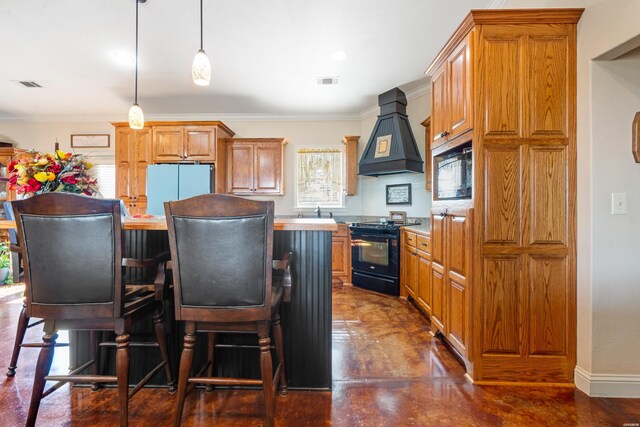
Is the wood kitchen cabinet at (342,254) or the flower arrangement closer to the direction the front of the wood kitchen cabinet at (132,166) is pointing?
the flower arrangement

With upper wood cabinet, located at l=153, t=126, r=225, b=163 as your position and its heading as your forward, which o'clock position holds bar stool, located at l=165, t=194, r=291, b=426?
The bar stool is roughly at 12 o'clock from the upper wood cabinet.

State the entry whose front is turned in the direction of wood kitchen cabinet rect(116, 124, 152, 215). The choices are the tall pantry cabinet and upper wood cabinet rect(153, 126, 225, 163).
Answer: the tall pantry cabinet

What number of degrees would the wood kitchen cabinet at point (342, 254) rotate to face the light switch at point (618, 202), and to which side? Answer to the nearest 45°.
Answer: approximately 45° to its left

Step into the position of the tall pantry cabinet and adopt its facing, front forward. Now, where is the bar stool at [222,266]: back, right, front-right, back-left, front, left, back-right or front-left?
front-left

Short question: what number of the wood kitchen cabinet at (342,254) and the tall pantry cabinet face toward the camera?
1

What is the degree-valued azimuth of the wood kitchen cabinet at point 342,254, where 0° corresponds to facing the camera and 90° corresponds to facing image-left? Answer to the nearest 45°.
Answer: approximately 0°

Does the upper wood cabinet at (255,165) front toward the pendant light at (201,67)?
yes

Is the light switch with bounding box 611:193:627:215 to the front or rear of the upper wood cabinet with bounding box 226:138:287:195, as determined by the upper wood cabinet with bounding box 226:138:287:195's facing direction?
to the front

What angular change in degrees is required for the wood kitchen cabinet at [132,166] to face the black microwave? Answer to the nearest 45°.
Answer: approximately 45° to its left
